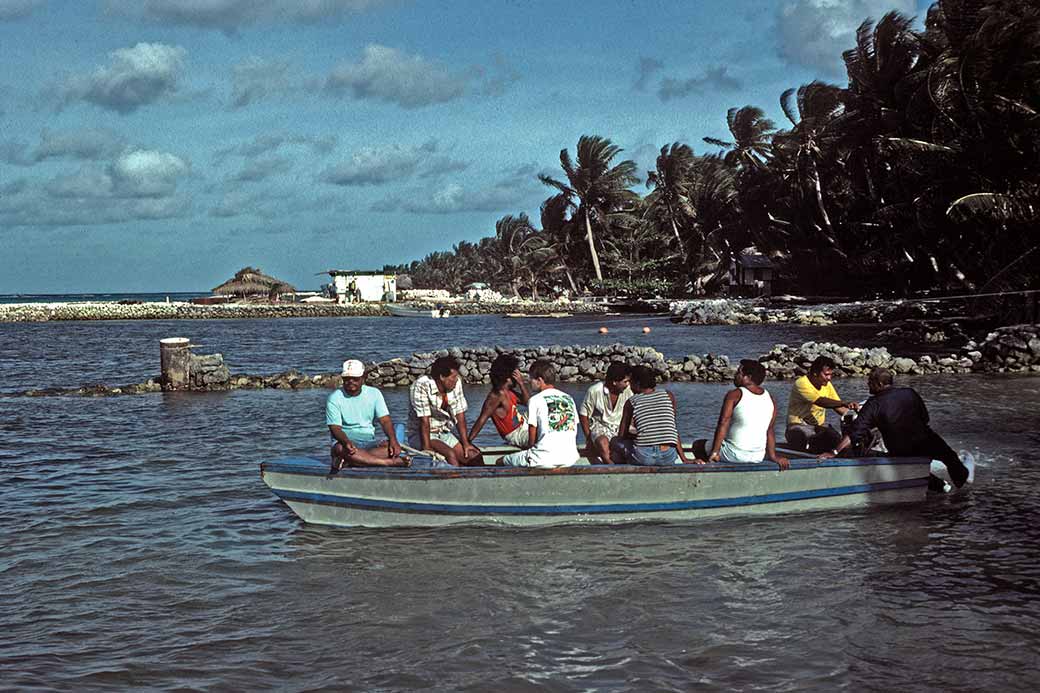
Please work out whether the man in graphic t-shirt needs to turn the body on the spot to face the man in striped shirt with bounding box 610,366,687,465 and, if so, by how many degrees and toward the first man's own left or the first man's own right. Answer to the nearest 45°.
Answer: approximately 135° to the first man's own right

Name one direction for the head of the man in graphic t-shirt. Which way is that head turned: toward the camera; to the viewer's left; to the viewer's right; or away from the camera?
to the viewer's left

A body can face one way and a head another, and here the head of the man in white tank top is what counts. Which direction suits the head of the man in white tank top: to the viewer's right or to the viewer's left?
to the viewer's left

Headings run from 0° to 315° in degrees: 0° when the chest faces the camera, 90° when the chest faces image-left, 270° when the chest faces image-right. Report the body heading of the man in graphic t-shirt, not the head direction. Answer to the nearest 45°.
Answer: approximately 135°

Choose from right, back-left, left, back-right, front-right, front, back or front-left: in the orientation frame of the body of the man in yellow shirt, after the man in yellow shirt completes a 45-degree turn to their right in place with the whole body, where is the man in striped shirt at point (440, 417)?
front-right

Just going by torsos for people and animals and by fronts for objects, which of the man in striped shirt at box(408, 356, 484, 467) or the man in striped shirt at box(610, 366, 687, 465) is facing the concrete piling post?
the man in striped shirt at box(610, 366, 687, 465)

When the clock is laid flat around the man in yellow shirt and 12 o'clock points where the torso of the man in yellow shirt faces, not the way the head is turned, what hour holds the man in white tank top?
The man in white tank top is roughly at 2 o'clock from the man in yellow shirt.

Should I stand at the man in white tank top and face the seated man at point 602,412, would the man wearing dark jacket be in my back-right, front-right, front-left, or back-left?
back-right

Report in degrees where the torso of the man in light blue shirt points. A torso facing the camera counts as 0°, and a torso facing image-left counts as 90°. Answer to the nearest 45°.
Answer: approximately 0°

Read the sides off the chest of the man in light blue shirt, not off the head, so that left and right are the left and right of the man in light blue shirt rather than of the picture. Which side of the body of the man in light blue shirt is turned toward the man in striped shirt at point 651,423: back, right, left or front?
left

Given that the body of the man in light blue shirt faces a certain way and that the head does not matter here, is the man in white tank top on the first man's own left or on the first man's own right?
on the first man's own left

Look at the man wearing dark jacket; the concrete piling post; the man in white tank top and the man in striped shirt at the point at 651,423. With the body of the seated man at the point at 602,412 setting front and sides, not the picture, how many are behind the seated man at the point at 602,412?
1
